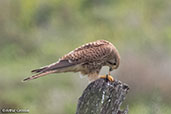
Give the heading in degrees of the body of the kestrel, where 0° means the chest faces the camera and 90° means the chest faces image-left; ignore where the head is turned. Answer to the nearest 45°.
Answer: approximately 270°
